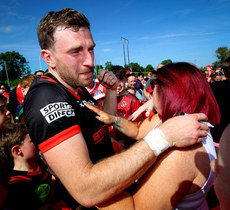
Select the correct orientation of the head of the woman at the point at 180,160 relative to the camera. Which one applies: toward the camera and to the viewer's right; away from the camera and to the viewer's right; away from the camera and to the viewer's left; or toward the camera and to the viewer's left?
away from the camera and to the viewer's left

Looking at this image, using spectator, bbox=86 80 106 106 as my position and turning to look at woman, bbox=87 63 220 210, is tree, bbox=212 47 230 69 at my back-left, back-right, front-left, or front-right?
back-left

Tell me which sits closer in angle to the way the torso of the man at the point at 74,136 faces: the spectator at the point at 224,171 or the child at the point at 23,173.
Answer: the spectator

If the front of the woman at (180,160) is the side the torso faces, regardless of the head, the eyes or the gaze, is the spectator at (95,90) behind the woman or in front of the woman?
in front

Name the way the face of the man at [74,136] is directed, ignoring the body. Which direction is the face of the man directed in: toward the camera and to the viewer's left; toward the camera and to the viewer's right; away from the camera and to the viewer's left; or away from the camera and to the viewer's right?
toward the camera and to the viewer's right

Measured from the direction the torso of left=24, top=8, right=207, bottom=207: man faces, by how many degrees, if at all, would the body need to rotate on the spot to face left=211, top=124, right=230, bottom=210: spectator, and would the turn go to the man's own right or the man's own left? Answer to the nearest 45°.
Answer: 0° — they already face them

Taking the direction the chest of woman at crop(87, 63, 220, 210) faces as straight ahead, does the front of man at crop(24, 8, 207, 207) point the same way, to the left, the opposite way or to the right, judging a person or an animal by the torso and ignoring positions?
the opposite way

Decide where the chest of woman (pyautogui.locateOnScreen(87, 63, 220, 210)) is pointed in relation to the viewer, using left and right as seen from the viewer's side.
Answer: facing away from the viewer and to the left of the viewer

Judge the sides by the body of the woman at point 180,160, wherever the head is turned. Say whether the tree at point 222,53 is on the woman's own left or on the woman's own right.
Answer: on the woman's own right

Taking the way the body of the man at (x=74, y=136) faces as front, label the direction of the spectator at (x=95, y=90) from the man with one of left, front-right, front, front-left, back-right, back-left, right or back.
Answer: back-left

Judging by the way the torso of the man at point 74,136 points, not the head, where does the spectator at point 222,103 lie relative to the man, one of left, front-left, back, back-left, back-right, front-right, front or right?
left

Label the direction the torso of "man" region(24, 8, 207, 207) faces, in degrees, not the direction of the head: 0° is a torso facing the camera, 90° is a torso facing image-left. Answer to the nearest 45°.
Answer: approximately 315°

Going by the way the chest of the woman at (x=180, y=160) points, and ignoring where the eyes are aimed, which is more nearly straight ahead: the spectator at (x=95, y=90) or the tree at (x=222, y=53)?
the spectator

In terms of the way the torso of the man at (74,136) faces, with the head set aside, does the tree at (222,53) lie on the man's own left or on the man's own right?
on the man's own left
